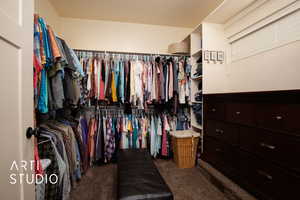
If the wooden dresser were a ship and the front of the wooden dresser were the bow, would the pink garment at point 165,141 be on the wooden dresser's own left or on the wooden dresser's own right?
on the wooden dresser's own right

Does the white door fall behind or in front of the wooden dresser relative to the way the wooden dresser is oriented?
in front

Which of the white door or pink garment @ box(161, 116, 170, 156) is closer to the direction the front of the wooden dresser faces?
the white door

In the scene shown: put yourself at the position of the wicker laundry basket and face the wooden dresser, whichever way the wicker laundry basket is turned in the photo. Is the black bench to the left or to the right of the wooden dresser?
right

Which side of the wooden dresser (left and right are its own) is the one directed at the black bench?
front

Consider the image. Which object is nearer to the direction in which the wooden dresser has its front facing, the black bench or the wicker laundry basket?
the black bench

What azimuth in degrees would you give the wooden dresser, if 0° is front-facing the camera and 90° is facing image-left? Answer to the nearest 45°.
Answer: approximately 45°

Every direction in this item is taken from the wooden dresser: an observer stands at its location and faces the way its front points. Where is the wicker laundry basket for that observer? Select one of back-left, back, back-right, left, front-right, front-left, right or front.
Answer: right
